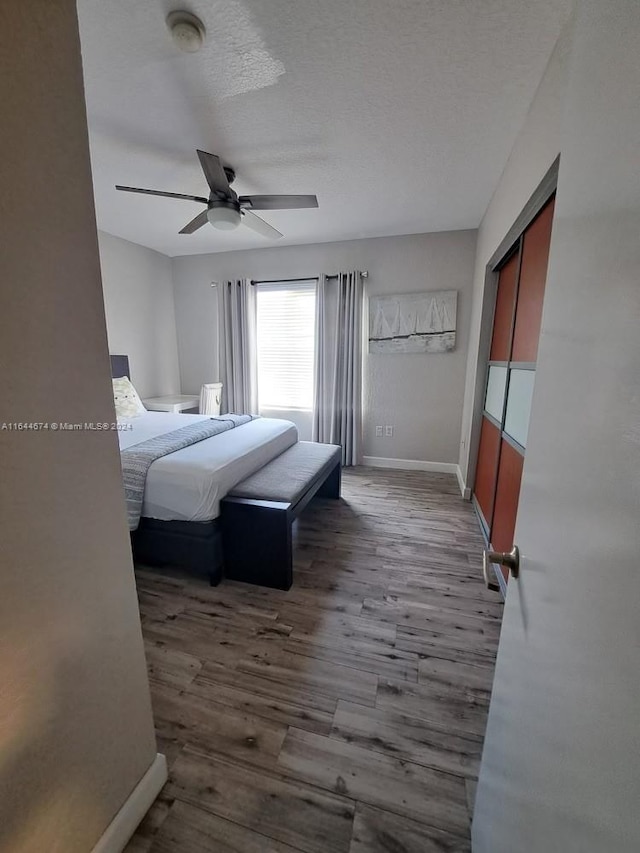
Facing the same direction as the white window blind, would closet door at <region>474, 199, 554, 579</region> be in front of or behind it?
in front

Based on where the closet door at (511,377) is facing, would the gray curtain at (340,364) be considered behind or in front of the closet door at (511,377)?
in front

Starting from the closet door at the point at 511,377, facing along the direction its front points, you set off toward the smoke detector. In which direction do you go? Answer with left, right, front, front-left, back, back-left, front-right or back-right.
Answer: front-left

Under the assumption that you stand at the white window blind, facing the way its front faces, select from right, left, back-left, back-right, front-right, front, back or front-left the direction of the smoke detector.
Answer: front

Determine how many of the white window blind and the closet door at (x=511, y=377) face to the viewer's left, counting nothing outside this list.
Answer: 1

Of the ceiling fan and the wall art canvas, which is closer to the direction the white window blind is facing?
the ceiling fan

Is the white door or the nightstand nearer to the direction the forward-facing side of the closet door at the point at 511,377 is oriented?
the nightstand

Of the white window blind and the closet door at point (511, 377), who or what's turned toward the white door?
the white window blind

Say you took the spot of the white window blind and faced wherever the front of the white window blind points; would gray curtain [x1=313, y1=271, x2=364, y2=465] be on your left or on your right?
on your left

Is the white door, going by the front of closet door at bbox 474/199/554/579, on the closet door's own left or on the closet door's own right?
on the closet door's own left

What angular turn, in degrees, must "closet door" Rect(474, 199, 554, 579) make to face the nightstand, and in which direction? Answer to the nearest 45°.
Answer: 0° — it already faces it

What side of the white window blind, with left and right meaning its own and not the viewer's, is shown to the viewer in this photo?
front

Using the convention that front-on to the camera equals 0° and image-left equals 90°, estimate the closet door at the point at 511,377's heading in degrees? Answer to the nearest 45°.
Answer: approximately 90°
